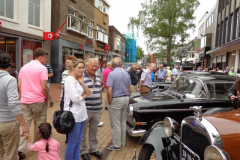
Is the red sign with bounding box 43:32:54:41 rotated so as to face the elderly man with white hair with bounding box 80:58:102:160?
yes

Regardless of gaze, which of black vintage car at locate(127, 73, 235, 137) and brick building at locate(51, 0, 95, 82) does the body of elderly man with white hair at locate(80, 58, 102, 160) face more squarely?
the black vintage car

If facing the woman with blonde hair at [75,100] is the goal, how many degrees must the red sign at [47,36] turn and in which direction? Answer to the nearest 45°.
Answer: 0° — it already faces them

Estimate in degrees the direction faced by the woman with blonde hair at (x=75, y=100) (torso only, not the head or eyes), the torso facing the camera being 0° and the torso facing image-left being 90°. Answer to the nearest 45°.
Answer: approximately 315°

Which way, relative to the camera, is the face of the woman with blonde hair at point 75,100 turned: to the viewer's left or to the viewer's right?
to the viewer's right

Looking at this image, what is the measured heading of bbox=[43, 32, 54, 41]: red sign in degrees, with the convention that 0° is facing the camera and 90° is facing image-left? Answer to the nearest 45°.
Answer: approximately 0°

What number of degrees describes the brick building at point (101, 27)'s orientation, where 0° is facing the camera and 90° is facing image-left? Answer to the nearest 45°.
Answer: approximately 315°

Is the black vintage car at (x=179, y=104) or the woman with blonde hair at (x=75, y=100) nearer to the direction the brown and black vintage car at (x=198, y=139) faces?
the woman with blonde hair

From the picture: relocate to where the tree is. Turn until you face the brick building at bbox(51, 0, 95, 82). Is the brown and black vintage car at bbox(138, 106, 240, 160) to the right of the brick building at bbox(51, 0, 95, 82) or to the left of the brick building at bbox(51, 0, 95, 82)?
left

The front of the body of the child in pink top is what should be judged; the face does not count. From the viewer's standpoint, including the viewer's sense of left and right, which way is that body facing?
facing away from the viewer

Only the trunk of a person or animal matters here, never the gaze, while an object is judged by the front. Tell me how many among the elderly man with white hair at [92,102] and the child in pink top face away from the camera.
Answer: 1
